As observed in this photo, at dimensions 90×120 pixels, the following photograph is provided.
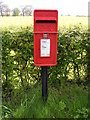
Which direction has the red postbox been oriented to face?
toward the camera
